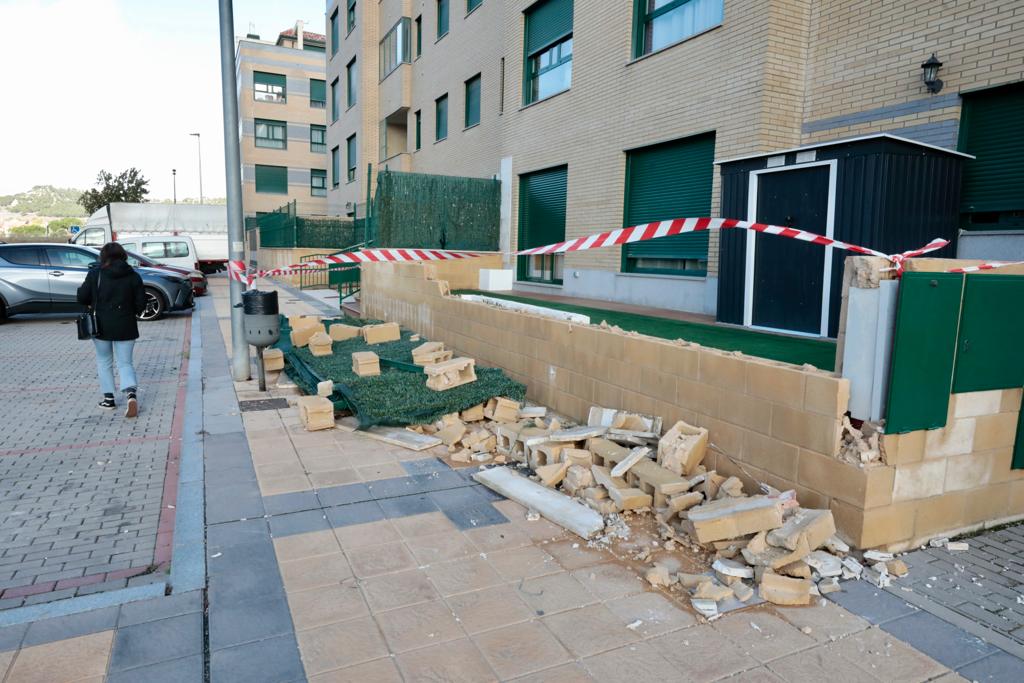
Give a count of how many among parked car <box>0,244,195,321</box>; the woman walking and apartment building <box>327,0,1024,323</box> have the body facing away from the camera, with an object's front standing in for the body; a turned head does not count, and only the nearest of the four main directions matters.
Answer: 1

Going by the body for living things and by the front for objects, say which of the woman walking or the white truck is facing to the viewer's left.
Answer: the white truck

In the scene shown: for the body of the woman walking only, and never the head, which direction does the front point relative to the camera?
away from the camera

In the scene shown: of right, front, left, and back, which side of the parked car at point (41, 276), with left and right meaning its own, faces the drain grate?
right

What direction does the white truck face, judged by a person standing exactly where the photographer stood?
facing to the left of the viewer

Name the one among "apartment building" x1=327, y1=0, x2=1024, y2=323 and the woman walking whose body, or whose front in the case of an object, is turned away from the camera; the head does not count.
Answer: the woman walking

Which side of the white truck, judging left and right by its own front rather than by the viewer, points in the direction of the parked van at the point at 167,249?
left

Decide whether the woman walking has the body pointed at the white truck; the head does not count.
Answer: yes

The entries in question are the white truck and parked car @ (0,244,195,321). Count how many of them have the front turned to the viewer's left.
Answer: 1

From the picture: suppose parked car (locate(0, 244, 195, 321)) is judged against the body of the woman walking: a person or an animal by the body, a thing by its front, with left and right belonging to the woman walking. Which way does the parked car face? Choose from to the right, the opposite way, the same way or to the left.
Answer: to the right

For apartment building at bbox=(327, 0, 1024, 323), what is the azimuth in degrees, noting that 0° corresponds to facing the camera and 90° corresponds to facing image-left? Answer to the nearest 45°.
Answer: approximately 45°

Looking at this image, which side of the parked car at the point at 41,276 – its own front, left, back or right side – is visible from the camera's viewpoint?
right

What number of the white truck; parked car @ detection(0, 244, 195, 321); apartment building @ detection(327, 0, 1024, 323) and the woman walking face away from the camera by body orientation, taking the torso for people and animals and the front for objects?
1

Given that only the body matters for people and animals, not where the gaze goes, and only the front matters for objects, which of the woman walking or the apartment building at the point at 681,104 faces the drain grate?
the apartment building

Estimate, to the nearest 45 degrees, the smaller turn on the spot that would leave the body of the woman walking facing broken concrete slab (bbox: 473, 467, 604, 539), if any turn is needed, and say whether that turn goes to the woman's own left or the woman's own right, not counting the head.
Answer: approximately 135° to the woman's own right

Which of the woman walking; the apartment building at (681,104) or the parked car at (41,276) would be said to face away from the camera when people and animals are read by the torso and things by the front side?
the woman walking
